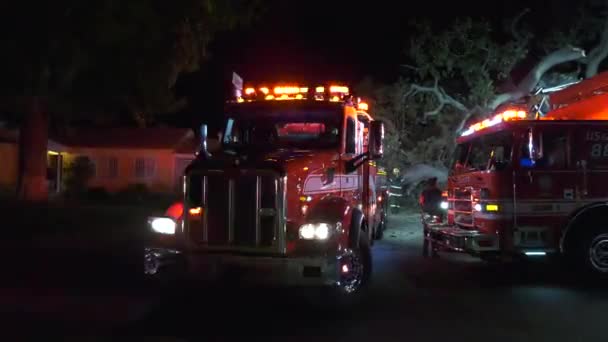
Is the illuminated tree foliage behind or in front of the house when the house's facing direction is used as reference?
in front

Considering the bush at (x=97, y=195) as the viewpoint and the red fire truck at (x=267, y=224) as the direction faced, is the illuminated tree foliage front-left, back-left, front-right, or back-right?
front-left

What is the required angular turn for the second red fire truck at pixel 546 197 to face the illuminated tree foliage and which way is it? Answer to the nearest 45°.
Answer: approximately 135° to its right

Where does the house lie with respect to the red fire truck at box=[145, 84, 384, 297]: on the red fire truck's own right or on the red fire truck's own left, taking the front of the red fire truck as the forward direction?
on the red fire truck's own right

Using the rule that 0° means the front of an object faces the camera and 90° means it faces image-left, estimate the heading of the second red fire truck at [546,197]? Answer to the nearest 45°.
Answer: approximately 45°

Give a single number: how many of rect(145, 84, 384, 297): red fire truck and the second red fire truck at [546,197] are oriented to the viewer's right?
0

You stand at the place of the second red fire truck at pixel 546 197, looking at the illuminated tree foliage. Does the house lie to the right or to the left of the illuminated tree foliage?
left

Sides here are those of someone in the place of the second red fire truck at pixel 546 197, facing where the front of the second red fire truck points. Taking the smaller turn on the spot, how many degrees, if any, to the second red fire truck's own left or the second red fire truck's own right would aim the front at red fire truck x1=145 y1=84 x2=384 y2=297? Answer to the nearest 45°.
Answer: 0° — it already faces it

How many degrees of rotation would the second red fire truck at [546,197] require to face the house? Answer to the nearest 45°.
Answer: approximately 90° to its right

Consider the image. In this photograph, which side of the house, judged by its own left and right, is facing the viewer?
front

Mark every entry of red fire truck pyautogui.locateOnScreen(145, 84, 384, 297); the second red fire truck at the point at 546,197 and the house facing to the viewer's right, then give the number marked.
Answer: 0

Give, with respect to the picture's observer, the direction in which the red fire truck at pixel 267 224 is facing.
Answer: facing the viewer and to the left of the viewer

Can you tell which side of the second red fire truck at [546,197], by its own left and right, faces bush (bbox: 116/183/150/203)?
right
